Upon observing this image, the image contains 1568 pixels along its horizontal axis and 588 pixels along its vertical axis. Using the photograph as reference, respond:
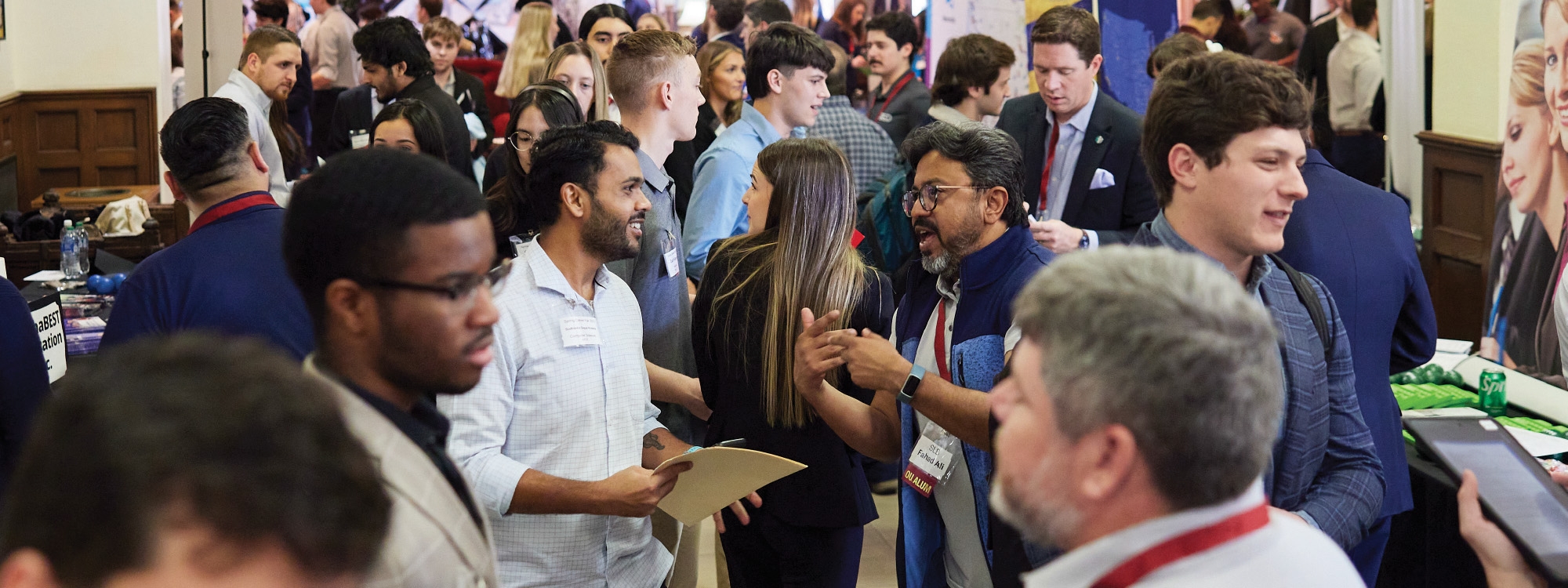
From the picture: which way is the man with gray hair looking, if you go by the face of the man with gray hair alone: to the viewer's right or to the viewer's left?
to the viewer's left

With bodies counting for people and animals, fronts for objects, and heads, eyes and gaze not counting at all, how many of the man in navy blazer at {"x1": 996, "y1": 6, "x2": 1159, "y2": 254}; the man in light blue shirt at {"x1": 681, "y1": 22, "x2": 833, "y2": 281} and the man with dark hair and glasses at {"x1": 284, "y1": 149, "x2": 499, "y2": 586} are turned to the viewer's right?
2

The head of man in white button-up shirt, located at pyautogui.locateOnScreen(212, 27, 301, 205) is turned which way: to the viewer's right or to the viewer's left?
to the viewer's right

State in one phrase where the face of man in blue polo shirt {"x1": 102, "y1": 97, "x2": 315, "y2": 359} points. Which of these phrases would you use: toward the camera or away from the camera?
away from the camera

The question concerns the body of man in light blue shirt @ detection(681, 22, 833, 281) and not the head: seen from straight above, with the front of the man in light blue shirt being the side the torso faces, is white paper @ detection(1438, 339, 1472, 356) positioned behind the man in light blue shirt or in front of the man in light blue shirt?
in front

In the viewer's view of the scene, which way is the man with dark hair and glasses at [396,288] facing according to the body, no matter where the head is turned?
to the viewer's right

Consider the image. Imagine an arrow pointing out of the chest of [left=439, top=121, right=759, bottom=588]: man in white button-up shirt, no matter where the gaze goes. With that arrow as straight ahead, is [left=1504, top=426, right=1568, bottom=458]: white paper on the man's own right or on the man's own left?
on the man's own left

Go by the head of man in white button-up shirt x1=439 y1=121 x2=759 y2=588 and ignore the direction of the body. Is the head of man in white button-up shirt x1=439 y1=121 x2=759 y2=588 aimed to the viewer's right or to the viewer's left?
to the viewer's right
